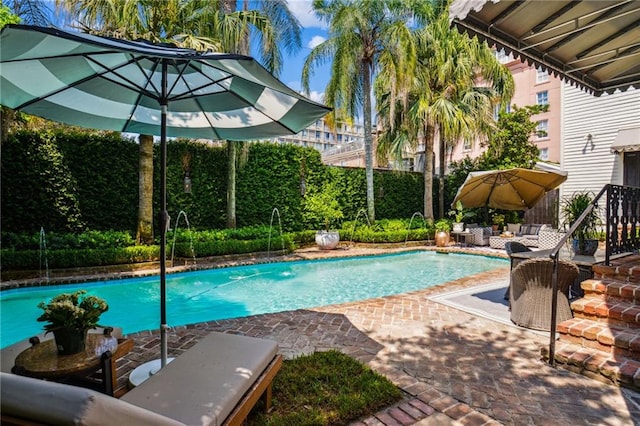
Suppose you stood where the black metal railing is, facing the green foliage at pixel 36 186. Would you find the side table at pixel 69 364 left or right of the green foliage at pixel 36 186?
left

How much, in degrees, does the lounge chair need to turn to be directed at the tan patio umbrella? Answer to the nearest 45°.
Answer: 0° — it already faces it

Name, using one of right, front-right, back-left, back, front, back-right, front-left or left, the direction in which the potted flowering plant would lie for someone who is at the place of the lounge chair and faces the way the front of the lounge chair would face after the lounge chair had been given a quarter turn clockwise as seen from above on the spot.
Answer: back

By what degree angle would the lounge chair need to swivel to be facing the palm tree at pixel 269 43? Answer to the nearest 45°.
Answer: approximately 45° to its left

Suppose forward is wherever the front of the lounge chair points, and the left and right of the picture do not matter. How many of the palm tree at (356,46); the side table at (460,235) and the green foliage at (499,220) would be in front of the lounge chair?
3

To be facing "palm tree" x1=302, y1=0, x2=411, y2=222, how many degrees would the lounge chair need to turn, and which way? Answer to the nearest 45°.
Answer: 0° — it already faces it

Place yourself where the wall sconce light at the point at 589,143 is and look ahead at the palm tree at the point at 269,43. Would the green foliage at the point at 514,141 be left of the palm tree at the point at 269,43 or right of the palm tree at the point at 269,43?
right

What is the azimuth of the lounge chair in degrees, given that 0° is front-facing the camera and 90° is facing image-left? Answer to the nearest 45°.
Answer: approximately 225°

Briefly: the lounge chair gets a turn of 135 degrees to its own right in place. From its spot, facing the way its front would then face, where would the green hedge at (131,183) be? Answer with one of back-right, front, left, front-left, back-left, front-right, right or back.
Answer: back

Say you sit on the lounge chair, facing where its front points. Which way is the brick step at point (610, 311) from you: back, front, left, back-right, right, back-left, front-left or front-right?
front-right

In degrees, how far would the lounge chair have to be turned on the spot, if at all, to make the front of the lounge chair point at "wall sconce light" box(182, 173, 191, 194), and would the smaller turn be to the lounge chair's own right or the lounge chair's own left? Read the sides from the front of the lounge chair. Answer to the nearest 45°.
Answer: approximately 45° to the lounge chair's own left
